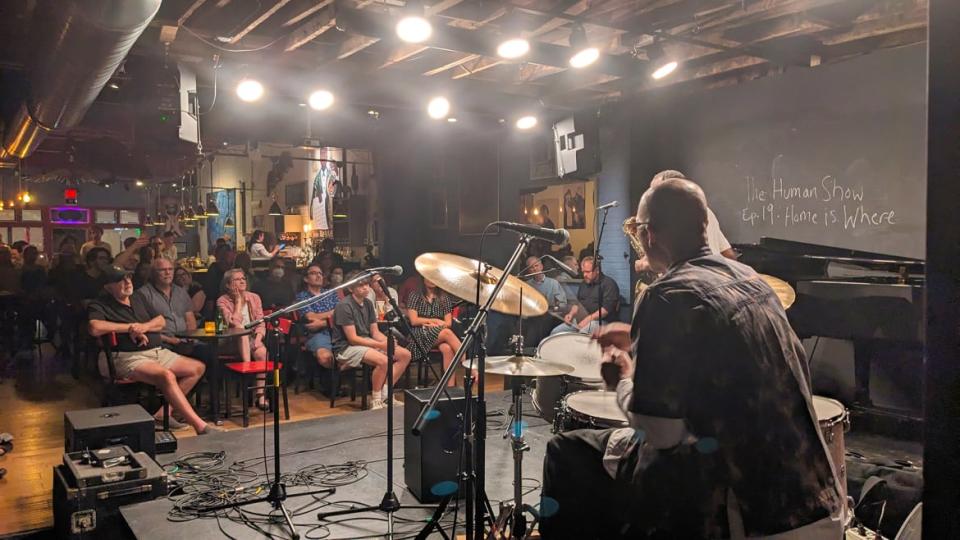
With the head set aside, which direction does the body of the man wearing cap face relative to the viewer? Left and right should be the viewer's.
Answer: facing the viewer and to the right of the viewer

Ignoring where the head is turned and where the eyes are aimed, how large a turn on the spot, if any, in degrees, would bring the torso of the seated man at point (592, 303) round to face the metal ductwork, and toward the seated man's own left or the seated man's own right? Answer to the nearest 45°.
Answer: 0° — they already face it

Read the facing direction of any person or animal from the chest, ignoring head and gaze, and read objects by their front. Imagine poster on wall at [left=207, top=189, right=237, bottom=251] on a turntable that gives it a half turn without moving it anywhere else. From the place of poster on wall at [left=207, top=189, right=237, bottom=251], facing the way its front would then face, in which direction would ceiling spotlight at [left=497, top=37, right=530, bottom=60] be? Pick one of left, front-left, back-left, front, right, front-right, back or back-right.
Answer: back

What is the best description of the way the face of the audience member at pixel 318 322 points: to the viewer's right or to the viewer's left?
to the viewer's right

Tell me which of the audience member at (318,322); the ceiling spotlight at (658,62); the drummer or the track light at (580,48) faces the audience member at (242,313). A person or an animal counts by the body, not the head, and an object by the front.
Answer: the drummer

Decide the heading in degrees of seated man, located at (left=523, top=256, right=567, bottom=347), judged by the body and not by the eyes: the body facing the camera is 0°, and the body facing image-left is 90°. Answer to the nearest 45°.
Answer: approximately 45°

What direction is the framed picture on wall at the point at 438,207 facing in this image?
toward the camera

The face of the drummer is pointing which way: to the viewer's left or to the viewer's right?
to the viewer's left

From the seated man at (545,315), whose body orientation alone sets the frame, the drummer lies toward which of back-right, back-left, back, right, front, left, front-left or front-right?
front-left

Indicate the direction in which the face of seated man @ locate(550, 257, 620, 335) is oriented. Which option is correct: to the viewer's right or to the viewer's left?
to the viewer's left

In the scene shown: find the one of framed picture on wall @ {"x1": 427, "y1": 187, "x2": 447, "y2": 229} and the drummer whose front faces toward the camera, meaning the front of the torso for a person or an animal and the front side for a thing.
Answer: the framed picture on wall

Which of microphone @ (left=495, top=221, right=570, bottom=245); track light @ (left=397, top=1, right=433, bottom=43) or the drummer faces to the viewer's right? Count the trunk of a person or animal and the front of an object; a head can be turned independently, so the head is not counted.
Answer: the microphone

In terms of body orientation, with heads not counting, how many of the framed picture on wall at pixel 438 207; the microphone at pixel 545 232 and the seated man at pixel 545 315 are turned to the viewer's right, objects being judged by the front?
1

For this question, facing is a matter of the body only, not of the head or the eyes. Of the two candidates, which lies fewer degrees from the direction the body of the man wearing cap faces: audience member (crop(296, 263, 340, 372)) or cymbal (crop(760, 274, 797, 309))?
the cymbal
